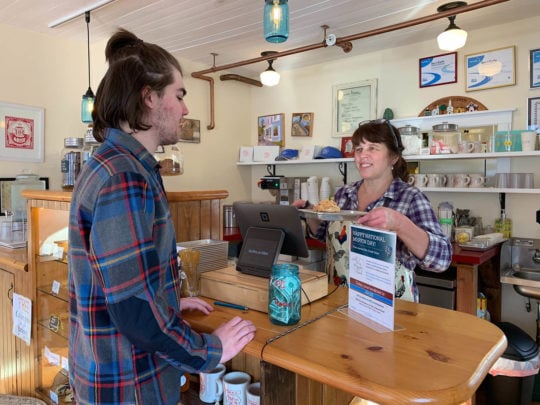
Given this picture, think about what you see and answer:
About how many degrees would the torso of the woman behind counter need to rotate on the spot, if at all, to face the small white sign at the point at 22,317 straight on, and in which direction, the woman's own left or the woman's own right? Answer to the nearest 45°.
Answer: approximately 45° to the woman's own right

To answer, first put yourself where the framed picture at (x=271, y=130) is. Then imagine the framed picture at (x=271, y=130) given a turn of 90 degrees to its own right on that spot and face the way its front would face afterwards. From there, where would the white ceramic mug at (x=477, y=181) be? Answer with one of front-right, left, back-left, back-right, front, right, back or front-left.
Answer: back

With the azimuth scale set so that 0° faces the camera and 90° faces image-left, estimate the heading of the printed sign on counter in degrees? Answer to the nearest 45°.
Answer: approximately 45°

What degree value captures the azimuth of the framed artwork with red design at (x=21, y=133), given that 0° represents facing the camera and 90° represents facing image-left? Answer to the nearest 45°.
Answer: approximately 315°

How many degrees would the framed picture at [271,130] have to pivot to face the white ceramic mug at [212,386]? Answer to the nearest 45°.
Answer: approximately 45° to its left

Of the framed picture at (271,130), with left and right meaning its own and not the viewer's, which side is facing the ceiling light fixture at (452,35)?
left

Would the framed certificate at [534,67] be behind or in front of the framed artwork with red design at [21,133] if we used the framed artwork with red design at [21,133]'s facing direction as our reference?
in front

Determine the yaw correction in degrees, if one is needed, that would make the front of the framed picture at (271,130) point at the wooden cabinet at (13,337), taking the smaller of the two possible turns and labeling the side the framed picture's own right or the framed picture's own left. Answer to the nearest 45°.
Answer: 0° — it already faces it

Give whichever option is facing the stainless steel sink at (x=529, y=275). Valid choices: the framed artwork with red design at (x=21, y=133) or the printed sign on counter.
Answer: the framed artwork with red design

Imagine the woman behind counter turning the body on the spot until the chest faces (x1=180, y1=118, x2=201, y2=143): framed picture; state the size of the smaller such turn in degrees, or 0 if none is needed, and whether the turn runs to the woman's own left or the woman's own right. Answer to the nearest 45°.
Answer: approximately 90° to the woman's own right

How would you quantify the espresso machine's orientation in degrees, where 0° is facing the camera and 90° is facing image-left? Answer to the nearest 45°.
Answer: approximately 45°
